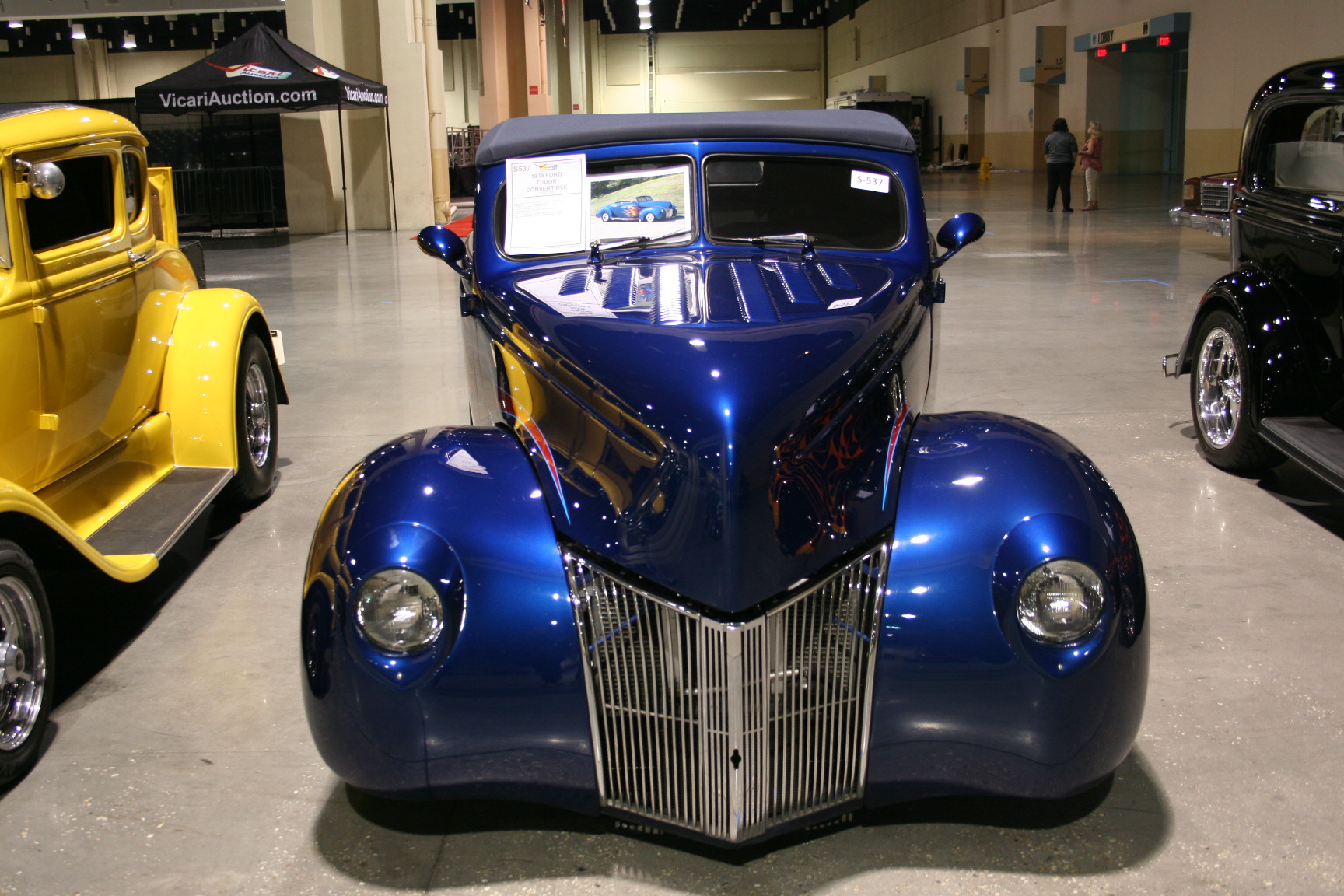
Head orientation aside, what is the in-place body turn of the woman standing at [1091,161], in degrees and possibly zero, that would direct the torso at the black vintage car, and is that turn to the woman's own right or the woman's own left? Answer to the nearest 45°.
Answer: approximately 90° to the woman's own left

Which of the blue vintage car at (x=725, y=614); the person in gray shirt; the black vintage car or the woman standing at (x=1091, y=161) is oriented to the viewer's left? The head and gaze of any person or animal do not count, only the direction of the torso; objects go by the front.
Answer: the woman standing

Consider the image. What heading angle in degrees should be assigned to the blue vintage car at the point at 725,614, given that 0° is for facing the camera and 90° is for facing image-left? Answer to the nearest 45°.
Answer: approximately 0°

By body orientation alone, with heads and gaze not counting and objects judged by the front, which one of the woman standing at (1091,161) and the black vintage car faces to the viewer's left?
the woman standing

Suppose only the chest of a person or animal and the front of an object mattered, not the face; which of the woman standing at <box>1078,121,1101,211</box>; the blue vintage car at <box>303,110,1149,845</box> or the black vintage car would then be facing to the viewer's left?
the woman standing

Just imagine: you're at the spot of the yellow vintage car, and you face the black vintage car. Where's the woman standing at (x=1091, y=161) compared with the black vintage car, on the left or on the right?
left

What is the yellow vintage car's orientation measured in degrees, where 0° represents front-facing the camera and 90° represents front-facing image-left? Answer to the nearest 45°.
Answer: approximately 45°

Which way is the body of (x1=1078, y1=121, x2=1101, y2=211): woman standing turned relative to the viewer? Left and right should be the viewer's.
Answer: facing to the left of the viewer
